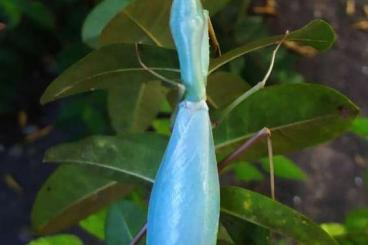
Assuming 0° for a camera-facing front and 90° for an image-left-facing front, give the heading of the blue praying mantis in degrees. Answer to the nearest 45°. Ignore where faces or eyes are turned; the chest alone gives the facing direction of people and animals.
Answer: approximately 180°
